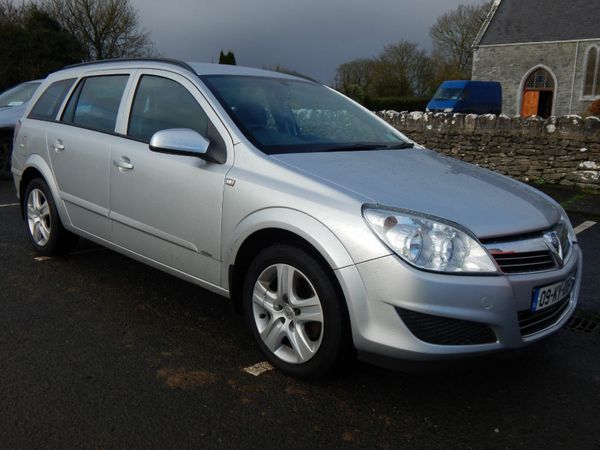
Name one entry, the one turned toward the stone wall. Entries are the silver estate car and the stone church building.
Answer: the stone church building

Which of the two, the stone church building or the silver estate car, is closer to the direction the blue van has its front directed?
the silver estate car

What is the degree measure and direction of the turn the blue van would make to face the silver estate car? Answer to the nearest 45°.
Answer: approximately 45° to its left

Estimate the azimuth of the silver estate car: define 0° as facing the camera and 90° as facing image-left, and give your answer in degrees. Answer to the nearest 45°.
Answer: approximately 315°

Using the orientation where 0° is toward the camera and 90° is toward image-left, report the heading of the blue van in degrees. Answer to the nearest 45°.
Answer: approximately 45°

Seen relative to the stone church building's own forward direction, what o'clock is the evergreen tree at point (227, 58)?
The evergreen tree is roughly at 3 o'clock from the stone church building.

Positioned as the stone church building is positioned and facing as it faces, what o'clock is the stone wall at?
The stone wall is roughly at 12 o'clock from the stone church building.

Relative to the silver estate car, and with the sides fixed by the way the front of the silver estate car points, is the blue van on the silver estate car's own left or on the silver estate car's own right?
on the silver estate car's own left

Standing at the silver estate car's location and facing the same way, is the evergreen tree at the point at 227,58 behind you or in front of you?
behind

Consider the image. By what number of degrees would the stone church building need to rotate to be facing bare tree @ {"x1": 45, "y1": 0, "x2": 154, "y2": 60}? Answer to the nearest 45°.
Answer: approximately 90° to its right
